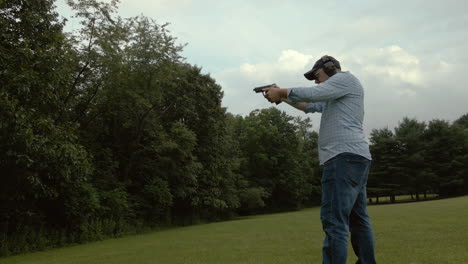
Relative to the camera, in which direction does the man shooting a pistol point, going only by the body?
to the viewer's left
